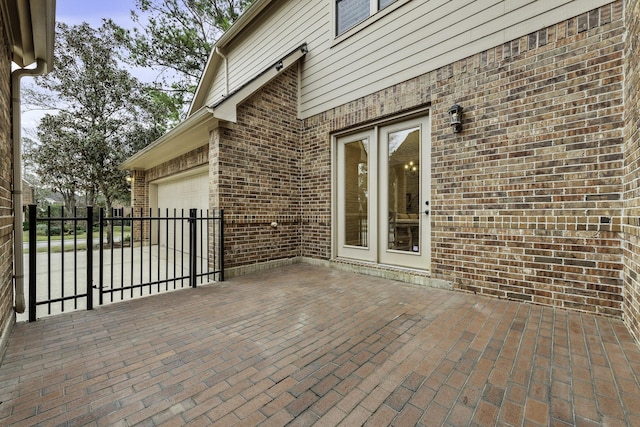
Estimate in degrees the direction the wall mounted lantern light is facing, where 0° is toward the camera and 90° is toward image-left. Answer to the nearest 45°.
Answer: approximately 45°

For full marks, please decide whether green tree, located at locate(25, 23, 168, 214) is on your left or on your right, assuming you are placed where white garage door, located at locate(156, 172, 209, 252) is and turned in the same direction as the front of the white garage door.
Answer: on your right

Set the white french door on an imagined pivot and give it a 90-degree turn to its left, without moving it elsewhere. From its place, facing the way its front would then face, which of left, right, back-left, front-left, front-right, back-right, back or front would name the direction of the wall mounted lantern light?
front

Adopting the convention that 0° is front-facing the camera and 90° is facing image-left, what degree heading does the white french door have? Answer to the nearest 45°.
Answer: approximately 45°

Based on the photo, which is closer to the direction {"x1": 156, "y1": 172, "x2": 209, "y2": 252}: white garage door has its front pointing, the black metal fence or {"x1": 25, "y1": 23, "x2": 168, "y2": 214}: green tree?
the black metal fence

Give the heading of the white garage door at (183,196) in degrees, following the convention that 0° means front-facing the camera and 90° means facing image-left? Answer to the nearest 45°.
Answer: approximately 45°

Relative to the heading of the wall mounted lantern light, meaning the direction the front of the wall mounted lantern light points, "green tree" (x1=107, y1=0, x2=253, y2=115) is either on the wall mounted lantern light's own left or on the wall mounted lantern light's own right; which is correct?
on the wall mounted lantern light's own right

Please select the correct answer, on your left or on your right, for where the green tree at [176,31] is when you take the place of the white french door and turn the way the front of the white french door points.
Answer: on your right

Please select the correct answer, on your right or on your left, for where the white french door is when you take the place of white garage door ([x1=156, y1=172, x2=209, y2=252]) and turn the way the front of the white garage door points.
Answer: on your left
